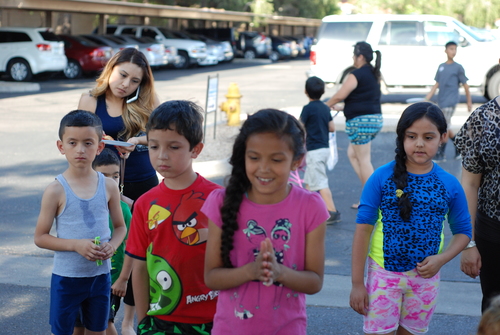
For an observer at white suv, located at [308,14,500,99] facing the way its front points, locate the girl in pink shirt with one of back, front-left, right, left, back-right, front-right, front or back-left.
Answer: right

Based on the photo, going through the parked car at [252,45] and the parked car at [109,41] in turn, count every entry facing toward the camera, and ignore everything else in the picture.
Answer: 0

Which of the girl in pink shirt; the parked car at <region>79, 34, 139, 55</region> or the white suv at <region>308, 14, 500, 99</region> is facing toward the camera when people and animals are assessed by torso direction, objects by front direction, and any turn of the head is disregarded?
the girl in pink shirt

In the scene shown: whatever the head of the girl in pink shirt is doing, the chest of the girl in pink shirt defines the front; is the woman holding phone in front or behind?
behind

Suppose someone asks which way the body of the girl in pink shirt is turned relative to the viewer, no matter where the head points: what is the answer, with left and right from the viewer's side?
facing the viewer

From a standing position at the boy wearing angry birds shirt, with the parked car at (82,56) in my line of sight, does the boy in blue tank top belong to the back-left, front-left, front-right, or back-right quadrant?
front-left

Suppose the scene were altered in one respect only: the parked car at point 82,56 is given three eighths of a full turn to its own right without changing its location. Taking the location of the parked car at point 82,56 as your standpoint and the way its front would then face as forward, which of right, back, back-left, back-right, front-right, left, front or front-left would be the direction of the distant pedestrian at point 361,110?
right

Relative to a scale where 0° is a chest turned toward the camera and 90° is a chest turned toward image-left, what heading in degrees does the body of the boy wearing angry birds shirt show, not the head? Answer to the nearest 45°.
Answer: approximately 45°

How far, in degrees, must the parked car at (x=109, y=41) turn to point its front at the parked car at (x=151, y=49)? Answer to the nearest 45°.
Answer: approximately 90° to its right

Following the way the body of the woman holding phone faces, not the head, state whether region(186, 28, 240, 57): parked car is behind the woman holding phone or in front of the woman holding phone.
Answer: behind

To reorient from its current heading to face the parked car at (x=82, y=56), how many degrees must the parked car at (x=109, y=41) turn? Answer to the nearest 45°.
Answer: approximately 90° to its left
